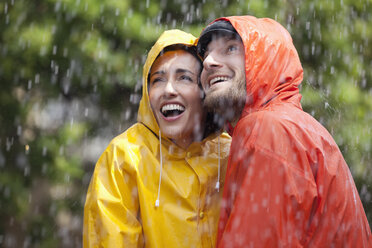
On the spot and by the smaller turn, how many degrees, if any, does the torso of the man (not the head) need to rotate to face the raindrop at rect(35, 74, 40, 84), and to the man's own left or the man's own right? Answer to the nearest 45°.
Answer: approximately 45° to the man's own right

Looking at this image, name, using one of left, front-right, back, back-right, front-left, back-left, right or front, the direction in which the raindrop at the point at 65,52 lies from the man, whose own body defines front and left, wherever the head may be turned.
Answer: front-right

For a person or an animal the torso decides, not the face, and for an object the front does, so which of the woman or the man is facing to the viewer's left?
the man
